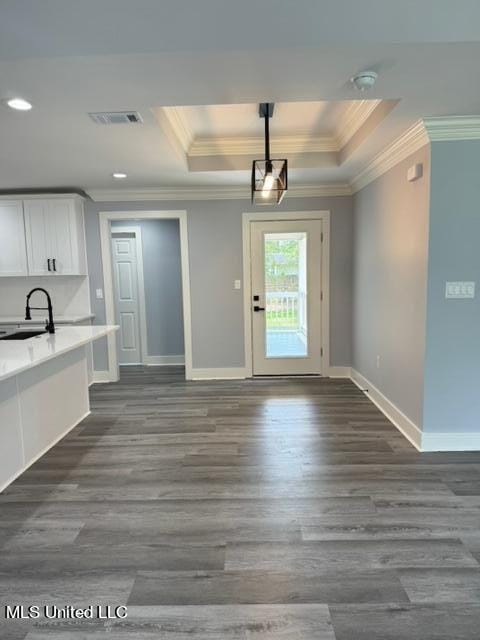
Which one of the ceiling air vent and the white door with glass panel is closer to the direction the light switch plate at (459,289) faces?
the ceiling air vent

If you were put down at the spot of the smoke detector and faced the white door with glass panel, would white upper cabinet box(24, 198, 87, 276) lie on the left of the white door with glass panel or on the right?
left

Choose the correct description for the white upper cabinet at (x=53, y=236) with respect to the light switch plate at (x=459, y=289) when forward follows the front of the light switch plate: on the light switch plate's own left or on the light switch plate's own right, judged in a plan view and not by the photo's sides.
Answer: on the light switch plate's own right

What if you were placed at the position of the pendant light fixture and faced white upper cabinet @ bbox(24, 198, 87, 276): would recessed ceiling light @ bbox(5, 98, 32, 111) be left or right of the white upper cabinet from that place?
left

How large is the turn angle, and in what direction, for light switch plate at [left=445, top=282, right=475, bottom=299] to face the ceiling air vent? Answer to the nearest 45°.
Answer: approximately 45° to its right

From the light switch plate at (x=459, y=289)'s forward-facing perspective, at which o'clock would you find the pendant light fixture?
The pendant light fixture is roughly at 2 o'clock from the light switch plate.

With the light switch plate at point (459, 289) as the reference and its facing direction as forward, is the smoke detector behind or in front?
in front

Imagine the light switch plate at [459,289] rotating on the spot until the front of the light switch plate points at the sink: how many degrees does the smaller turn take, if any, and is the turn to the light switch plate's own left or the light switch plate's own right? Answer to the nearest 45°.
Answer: approximately 45° to the light switch plate's own right
